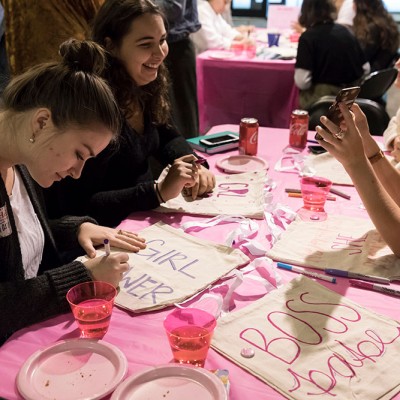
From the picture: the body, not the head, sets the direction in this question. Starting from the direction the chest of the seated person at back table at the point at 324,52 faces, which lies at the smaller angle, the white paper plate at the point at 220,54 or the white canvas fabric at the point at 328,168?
the white paper plate

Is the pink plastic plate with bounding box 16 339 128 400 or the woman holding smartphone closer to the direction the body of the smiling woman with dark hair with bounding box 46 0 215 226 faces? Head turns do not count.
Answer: the woman holding smartphone

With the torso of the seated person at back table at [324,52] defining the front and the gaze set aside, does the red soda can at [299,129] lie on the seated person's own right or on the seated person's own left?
on the seated person's own left

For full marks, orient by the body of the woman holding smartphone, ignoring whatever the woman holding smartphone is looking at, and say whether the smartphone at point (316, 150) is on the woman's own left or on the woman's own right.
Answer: on the woman's own right

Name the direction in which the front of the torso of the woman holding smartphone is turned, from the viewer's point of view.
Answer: to the viewer's left

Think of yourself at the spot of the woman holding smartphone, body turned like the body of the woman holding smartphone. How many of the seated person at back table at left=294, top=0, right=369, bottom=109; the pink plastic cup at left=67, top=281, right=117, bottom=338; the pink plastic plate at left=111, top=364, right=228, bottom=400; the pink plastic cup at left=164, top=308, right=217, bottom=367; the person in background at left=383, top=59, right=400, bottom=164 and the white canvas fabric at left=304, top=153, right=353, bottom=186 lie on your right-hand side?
3

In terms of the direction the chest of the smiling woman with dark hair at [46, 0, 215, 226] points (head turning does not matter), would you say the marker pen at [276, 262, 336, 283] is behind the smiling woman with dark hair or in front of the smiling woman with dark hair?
in front

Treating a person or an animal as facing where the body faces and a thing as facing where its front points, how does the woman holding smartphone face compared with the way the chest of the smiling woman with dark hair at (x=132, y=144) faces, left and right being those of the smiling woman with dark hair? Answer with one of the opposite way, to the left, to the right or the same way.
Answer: the opposite way

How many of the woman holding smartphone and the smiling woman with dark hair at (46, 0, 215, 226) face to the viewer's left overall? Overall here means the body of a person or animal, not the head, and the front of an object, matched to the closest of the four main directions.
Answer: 1

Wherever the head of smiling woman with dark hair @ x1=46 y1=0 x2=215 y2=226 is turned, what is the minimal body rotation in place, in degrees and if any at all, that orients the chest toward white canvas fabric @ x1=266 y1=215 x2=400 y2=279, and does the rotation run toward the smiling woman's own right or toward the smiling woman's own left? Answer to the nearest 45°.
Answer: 0° — they already face it
